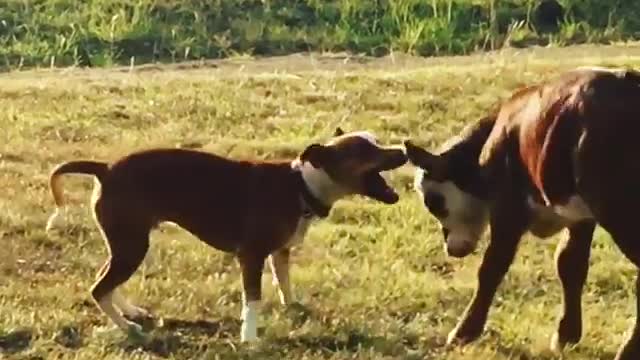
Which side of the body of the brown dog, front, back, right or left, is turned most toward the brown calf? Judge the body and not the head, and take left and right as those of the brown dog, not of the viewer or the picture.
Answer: front

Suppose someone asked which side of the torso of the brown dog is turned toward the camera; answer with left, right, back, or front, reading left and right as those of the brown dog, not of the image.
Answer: right
